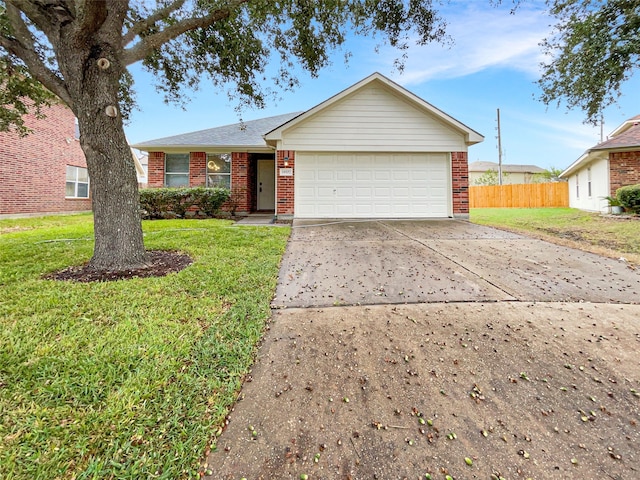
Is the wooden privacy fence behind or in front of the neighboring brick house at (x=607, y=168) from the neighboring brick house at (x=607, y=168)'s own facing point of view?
behind

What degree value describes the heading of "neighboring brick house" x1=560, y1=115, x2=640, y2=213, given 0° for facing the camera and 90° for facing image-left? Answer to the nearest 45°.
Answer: approximately 0°

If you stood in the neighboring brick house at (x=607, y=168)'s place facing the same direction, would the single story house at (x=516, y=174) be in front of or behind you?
behind

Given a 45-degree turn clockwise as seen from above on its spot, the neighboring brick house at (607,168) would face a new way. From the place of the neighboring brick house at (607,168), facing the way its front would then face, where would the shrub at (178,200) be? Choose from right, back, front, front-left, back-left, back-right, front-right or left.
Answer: front

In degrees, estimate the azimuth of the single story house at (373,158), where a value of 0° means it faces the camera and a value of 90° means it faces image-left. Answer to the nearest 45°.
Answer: approximately 0°

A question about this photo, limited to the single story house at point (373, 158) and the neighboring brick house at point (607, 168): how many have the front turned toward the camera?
2
